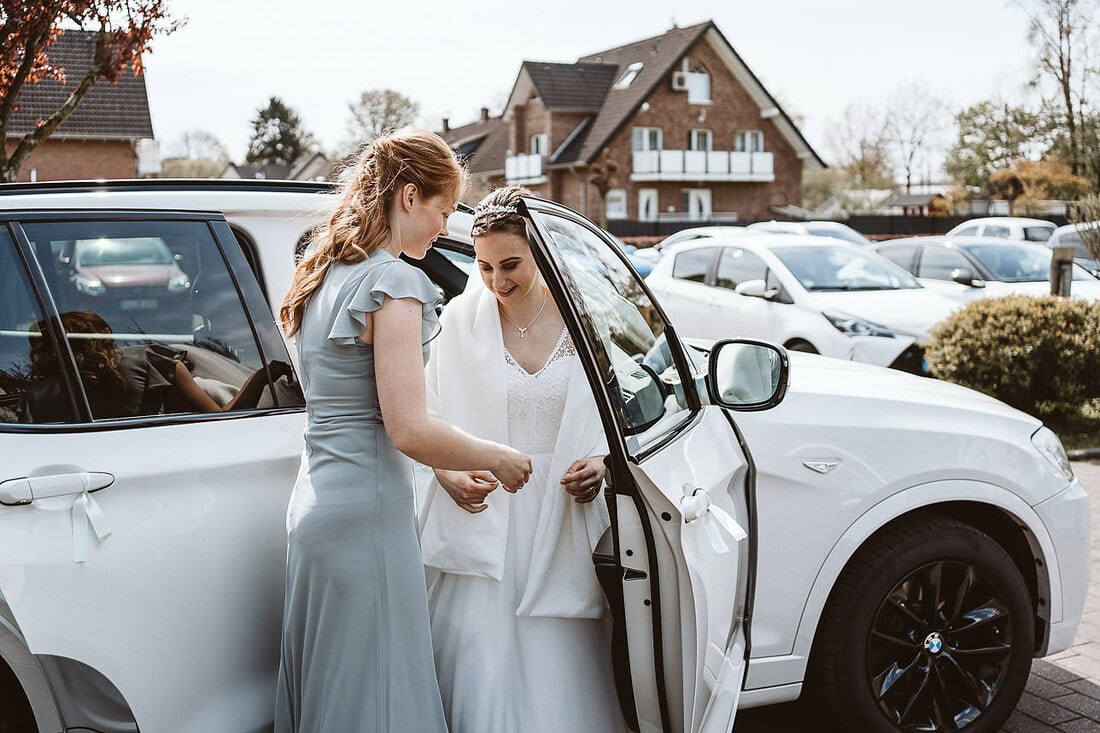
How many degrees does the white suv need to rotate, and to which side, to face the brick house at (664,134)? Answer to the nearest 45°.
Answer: approximately 90° to its left

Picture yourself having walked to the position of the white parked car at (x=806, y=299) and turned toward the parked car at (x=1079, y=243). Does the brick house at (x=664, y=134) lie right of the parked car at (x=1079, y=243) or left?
left

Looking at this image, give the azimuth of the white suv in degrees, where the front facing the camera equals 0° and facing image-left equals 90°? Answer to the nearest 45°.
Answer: approximately 270°

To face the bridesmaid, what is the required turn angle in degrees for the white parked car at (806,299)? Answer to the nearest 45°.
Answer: approximately 45° to its right

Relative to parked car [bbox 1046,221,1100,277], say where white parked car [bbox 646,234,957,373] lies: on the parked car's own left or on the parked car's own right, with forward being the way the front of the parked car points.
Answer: on the parked car's own right

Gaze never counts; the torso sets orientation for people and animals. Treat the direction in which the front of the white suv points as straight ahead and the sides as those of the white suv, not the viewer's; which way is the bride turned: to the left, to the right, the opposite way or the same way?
to the right
